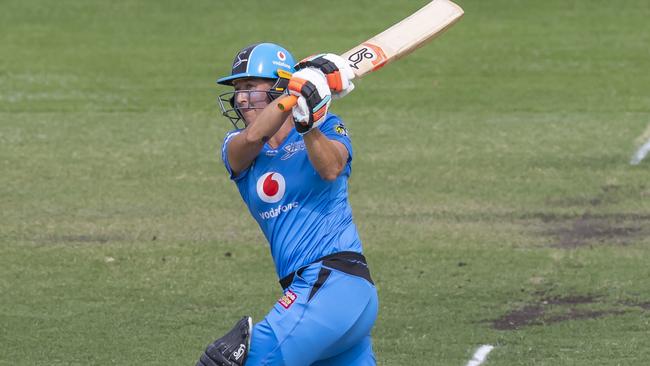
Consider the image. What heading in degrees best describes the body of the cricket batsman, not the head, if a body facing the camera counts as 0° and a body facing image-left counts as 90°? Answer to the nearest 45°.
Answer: approximately 45°
